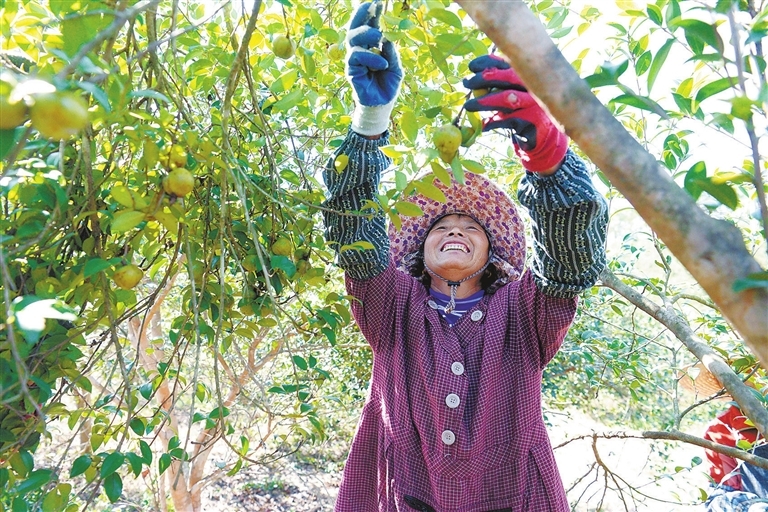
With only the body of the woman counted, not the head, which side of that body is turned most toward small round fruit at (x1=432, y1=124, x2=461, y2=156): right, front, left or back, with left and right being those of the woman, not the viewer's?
front

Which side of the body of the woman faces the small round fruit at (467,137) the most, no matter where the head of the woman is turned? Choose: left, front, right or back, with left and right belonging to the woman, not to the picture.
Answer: front

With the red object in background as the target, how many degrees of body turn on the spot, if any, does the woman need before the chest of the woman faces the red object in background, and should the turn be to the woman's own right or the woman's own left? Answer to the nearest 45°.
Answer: approximately 135° to the woman's own left

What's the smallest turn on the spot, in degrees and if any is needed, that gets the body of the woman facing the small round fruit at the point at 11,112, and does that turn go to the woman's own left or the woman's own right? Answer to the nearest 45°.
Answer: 0° — they already face it

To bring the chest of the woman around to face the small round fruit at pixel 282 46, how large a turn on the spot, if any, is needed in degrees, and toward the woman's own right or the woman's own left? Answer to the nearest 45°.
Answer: approximately 45° to the woman's own right

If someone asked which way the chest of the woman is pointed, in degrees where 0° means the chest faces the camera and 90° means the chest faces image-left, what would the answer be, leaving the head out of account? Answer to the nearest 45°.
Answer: approximately 0°

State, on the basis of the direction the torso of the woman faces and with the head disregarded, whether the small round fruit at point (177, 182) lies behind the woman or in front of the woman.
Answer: in front
